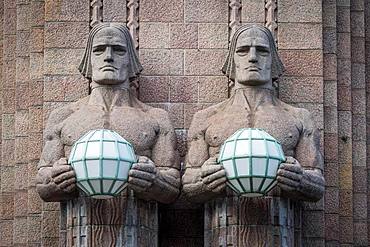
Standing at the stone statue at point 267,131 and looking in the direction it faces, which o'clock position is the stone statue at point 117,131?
the stone statue at point 117,131 is roughly at 3 o'clock from the stone statue at point 267,131.

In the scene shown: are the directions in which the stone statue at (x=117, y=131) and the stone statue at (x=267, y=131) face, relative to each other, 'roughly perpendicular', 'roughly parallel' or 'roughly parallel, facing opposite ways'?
roughly parallel

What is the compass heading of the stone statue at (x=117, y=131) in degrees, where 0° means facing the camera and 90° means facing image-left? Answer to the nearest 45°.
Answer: approximately 0°

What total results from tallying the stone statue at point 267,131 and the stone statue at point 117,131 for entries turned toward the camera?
2

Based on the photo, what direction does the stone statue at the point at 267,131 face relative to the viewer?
toward the camera

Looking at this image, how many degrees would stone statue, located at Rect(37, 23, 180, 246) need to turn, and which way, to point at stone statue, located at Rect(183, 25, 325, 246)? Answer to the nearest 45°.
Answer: approximately 90° to its left
